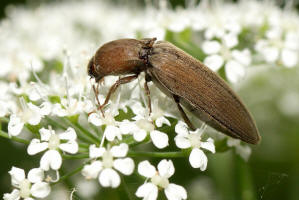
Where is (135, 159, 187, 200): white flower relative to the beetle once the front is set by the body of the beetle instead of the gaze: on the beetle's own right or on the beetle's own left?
on the beetle's own left

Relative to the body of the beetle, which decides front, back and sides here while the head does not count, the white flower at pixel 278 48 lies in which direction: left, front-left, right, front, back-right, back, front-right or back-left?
back-right

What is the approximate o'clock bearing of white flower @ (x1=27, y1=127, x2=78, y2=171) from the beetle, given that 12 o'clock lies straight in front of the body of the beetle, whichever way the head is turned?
The white flower is roughly at 11 o'clock from the beetle.

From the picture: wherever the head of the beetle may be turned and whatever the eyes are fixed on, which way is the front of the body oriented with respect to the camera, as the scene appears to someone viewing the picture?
to the viewer's left

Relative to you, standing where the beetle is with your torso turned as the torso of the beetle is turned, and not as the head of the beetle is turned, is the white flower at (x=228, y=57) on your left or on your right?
on your right

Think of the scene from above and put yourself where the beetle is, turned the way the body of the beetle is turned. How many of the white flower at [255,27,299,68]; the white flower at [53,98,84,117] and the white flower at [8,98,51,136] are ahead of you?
2
